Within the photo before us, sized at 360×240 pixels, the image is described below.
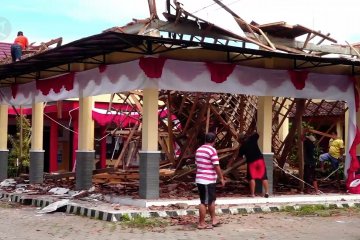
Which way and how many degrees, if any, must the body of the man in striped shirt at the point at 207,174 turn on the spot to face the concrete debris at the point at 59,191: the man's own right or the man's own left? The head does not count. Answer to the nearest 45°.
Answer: approximately 90° to the man's own left

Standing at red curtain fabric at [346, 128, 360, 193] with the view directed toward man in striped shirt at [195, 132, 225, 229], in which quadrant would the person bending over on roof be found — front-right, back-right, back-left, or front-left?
front-right

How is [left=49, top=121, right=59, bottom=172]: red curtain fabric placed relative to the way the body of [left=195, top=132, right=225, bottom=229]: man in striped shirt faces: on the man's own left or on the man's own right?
on the man's own left

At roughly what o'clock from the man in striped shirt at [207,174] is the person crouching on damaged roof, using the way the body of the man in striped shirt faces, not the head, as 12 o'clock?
The person crouching on damaged roof is roughly at 9 o'clock from the man in striped shirt.

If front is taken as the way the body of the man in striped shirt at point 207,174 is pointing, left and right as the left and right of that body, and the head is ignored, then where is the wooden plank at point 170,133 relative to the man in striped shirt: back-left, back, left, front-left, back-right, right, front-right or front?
front-left

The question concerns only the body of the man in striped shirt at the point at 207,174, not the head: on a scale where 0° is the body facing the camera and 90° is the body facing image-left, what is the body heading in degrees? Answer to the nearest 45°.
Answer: approximately 225°

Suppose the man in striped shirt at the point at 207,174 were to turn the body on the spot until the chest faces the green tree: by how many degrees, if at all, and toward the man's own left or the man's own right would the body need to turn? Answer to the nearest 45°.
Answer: approximately 90° to the man's own left

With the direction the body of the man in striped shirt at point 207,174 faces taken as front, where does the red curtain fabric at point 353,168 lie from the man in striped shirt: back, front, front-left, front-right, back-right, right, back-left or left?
front
